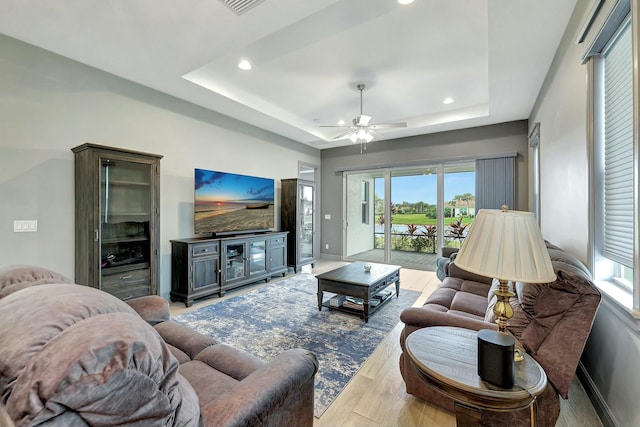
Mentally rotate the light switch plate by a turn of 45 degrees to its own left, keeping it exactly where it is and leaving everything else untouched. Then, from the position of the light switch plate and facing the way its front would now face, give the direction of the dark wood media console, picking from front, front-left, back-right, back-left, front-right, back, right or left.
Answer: front-left

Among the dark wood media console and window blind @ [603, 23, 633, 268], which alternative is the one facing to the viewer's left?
the window blind

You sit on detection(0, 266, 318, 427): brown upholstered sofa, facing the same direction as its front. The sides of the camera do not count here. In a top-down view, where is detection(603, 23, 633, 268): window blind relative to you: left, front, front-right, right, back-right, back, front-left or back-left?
front-right

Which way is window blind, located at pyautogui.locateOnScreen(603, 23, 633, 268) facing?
to the viewer's left

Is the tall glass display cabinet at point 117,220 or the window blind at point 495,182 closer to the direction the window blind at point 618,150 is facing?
the tall glass display cabinet

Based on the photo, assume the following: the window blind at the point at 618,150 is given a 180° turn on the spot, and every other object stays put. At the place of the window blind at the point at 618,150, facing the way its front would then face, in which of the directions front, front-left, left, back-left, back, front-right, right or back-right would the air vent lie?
back-right

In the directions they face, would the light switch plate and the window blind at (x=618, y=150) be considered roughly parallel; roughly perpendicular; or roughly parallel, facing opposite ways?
roughly parallel, facing opposite ways

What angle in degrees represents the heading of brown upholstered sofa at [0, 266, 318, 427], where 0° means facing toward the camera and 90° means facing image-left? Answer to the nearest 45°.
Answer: approximately 225°

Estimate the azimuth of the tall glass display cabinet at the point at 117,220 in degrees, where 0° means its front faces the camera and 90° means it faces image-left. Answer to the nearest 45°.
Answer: approximately 315°

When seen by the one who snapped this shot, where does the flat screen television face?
facing the viewer and to the right of the viewer

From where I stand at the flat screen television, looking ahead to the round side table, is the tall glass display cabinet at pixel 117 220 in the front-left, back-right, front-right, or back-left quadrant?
front-right

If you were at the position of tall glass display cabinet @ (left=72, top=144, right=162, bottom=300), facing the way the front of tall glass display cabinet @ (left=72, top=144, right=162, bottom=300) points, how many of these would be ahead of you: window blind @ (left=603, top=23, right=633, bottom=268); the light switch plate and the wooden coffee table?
2

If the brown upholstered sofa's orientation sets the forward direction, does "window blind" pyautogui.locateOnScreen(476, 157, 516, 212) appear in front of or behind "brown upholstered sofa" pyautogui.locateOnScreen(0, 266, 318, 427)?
in front

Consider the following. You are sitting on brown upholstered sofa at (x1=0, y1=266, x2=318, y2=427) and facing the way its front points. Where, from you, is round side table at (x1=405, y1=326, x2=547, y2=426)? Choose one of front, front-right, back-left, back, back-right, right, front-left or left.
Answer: front-right

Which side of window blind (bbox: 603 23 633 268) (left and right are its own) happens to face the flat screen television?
front

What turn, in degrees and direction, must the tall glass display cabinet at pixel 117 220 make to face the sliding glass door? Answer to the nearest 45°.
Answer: approximately 45° to its left
